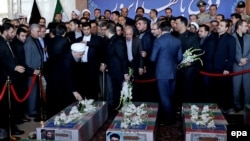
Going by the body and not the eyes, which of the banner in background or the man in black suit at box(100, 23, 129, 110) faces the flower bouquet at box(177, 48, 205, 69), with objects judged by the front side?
the banner in background

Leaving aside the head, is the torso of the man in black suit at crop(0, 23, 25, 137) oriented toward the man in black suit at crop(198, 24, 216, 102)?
yes

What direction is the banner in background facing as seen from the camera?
toward the camera

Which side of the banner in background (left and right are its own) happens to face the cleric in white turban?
front

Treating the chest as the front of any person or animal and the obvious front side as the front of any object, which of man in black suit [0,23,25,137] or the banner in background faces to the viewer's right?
the man in black suit

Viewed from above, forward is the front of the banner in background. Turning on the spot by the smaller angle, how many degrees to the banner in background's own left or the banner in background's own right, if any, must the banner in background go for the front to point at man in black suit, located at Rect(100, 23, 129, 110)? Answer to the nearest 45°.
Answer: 0° — it already faces them

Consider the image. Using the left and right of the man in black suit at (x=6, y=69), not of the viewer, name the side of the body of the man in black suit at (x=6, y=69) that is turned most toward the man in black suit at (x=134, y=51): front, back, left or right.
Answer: front

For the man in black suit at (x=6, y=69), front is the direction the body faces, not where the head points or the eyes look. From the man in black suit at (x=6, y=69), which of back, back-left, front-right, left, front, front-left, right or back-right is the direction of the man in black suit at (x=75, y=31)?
front-left

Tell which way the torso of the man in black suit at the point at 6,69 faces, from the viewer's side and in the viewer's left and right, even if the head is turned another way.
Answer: facing to the right of the viewer
